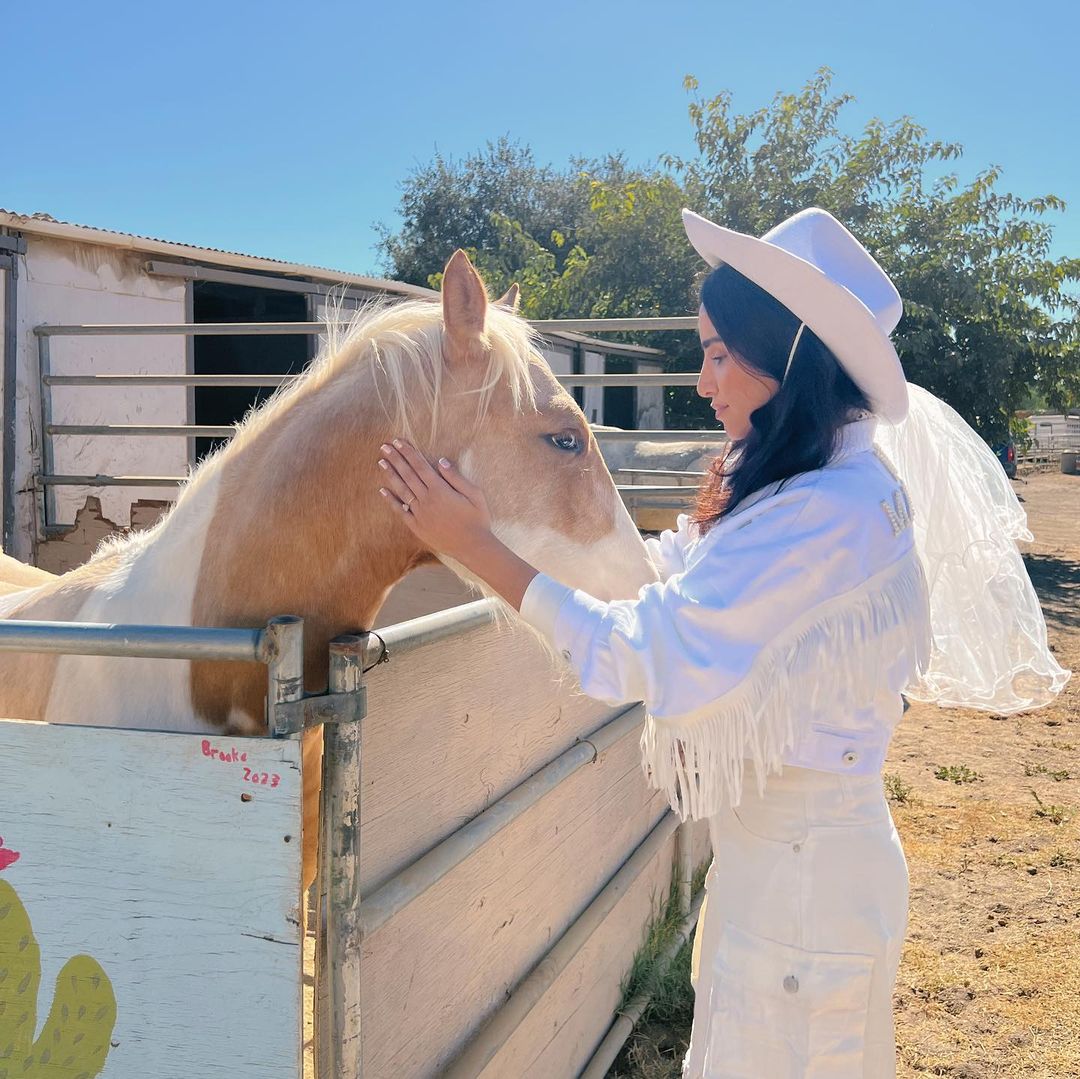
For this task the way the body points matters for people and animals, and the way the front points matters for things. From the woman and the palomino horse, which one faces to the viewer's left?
the woman

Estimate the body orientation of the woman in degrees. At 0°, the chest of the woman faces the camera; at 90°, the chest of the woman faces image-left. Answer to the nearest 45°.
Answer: approximately 90°

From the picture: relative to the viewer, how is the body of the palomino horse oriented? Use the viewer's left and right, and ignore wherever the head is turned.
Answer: facing to the right of the viewer

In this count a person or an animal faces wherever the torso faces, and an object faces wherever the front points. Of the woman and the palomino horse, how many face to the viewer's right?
1

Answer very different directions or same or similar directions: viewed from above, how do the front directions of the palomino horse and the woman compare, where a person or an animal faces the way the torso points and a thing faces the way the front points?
very different directions

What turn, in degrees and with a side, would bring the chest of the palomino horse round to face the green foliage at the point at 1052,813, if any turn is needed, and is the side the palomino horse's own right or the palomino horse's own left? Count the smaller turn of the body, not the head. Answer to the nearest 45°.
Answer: approximately 45° to the palomino horse's own left

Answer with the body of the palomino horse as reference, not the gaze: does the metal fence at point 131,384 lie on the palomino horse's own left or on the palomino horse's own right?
on the palomino horse's own left
